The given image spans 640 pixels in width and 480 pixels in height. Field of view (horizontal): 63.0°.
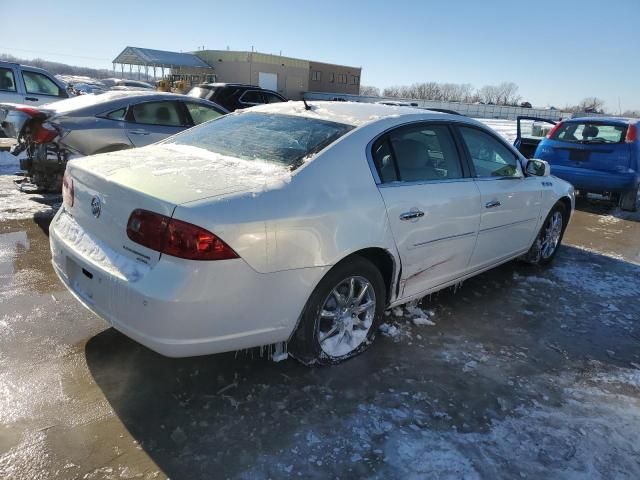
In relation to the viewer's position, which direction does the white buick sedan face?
facing away from the viewer and to the right of the viewer

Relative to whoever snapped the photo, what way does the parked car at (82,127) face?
facing away from the viewer and to the right of the viewer

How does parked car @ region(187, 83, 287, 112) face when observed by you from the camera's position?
facing away from the viewer and to the right of the viewer

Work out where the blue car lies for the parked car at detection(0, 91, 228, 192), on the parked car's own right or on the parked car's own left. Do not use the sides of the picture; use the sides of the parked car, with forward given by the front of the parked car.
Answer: on the parked car's own right

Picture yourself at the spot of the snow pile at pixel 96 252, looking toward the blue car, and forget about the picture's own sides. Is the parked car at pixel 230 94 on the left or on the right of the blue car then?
left

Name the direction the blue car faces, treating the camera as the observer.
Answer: facing away from the viewer
